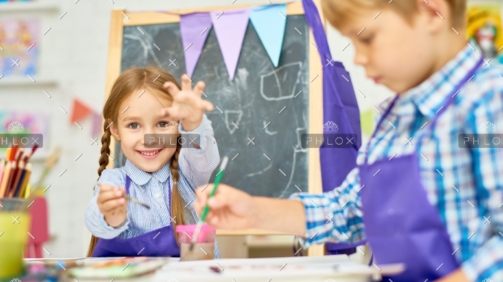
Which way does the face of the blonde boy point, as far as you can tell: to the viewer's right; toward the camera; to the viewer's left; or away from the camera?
to the viewer's left

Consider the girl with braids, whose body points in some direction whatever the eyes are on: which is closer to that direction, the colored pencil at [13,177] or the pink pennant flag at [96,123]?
the colored pencil

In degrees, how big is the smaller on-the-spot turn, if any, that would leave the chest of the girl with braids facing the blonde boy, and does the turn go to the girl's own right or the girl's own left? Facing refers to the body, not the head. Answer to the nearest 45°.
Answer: approximately 45° to the girl's own left

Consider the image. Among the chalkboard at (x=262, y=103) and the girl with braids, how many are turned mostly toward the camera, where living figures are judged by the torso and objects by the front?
2

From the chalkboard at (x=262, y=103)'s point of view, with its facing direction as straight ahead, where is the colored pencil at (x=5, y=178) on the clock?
The colored pencil is roughly at 1 o'clock from the chalkboard.

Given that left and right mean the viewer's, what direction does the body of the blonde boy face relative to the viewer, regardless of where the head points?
facing the viewer and to the left of the viewer

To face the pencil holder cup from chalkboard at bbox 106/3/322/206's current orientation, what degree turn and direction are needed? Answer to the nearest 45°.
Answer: approximately 45° to its right

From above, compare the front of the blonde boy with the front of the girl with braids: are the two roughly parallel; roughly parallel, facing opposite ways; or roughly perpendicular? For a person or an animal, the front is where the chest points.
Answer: roughly perpendicular

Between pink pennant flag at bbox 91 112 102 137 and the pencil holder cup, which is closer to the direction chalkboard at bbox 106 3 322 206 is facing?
the pencil holder cup

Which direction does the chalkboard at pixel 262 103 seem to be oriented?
toward the camera

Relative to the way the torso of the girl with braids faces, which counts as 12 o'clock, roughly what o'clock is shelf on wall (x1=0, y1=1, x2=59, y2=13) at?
The shelf on wall is roughly at 5 o'clock from the girl with braids.

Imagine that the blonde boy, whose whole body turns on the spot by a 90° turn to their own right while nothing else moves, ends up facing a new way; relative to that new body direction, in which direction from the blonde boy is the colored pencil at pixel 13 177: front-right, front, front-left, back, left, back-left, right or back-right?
front-left

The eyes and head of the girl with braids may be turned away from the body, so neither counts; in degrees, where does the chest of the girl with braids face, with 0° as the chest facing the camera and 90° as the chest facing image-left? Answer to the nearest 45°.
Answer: approximately 0°
